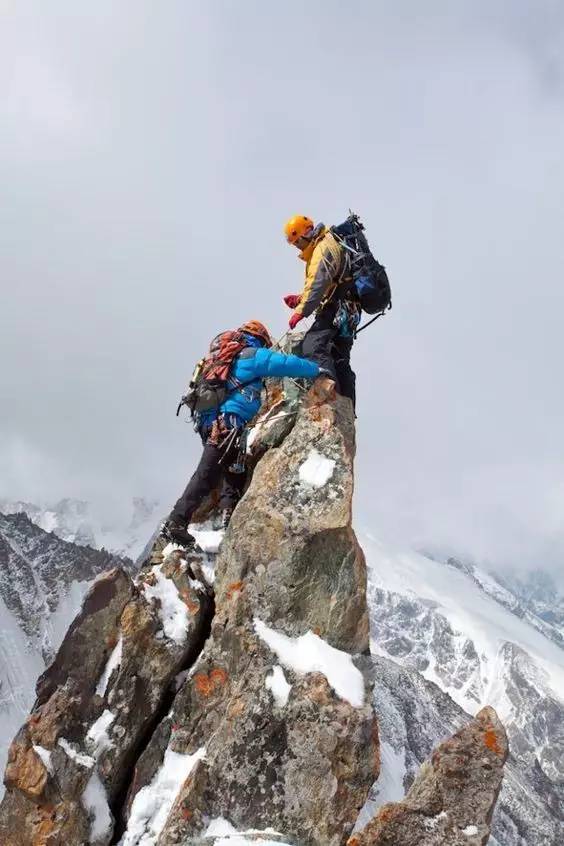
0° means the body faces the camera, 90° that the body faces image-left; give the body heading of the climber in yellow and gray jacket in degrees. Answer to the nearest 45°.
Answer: approximately 90°

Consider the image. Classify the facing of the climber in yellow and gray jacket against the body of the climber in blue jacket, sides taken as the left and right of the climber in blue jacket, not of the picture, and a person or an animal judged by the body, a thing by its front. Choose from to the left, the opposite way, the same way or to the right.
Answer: the opposite way

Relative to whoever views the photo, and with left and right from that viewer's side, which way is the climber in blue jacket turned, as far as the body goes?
facing to the right of the viewer
